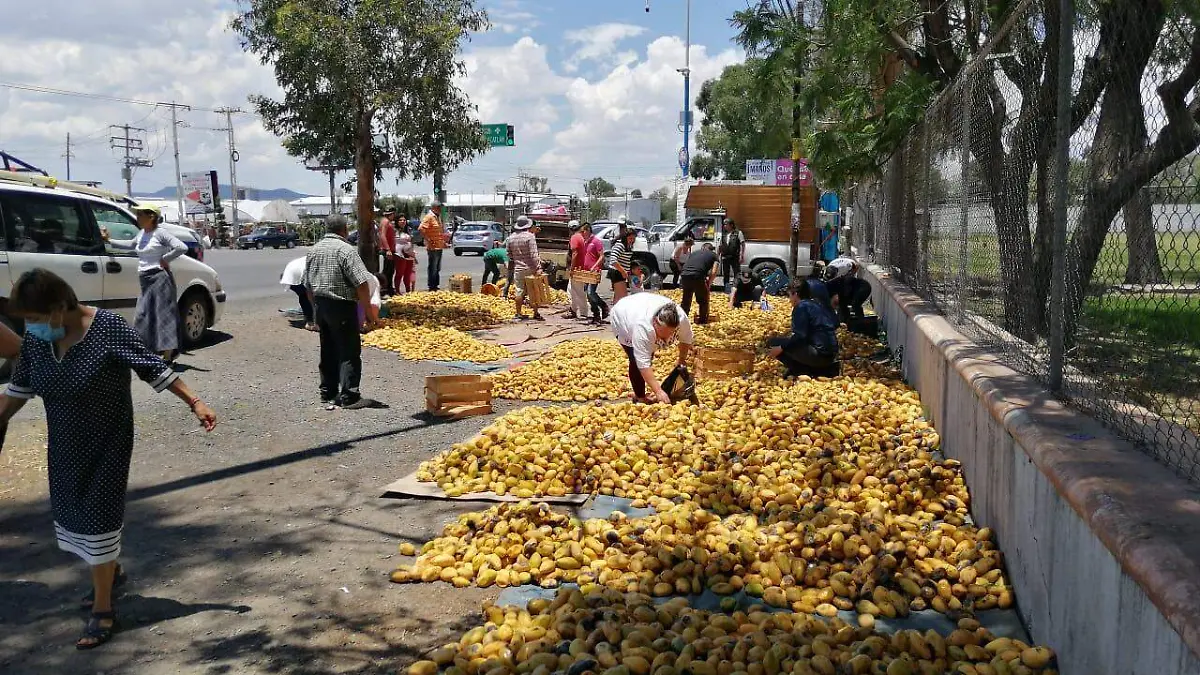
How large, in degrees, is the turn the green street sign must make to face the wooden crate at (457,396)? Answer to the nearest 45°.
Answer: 0° — it already faces it

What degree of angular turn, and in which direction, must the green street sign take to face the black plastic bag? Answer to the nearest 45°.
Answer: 0° — it already faces it

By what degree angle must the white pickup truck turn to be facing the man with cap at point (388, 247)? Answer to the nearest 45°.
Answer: approximately 45° to its left

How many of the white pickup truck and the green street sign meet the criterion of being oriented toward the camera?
1

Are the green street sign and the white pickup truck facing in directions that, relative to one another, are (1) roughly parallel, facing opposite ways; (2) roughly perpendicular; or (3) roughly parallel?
roughly perpendicular

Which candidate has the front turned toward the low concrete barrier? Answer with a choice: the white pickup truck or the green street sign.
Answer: the green street sign

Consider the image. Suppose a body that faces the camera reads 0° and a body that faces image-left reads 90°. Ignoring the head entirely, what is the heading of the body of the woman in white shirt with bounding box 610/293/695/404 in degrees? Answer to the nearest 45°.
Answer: approximately 315°

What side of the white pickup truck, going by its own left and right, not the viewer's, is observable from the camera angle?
left

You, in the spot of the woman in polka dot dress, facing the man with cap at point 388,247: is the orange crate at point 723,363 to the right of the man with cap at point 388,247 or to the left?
right
